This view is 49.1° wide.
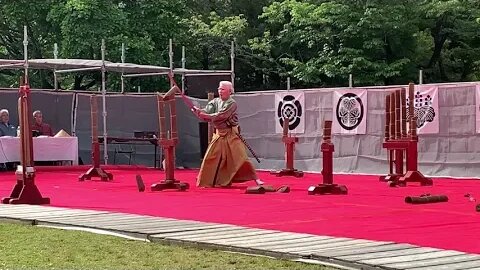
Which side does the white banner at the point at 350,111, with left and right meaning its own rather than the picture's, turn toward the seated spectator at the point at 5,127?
right

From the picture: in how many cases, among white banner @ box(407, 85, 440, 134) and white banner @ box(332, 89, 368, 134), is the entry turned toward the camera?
2

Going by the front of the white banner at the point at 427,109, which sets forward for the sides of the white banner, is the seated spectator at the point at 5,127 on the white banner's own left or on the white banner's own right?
on the white banner's own right

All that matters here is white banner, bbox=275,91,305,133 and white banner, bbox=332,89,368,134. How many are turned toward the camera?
2

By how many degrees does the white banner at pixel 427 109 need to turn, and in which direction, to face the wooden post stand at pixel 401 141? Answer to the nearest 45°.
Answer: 0° — it already faces it

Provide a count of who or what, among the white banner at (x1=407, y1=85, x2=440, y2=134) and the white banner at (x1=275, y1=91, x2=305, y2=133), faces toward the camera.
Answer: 2

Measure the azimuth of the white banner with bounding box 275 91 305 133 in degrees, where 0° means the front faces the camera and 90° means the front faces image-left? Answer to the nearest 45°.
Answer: approximately 0°
